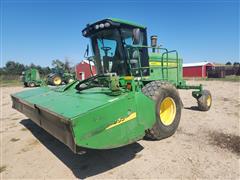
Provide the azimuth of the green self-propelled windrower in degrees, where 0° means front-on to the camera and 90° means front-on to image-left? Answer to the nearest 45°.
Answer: approximately 45°

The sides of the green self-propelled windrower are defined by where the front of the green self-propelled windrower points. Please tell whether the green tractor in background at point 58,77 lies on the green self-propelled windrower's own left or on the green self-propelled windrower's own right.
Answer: on the green self-propelled windrower's own right

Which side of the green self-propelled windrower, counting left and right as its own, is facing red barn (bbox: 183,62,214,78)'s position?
back

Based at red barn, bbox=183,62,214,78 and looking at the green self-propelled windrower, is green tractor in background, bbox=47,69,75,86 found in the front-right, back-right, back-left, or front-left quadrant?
front-right

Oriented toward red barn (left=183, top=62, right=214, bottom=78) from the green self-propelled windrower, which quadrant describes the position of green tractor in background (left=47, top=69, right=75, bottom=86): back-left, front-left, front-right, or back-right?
front-left

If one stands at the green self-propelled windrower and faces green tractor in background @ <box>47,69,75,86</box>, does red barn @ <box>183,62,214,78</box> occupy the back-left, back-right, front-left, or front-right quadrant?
front-right

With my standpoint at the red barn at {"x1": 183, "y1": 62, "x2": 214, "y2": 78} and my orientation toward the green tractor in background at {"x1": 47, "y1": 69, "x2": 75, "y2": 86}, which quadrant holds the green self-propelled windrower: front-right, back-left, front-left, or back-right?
front-left
